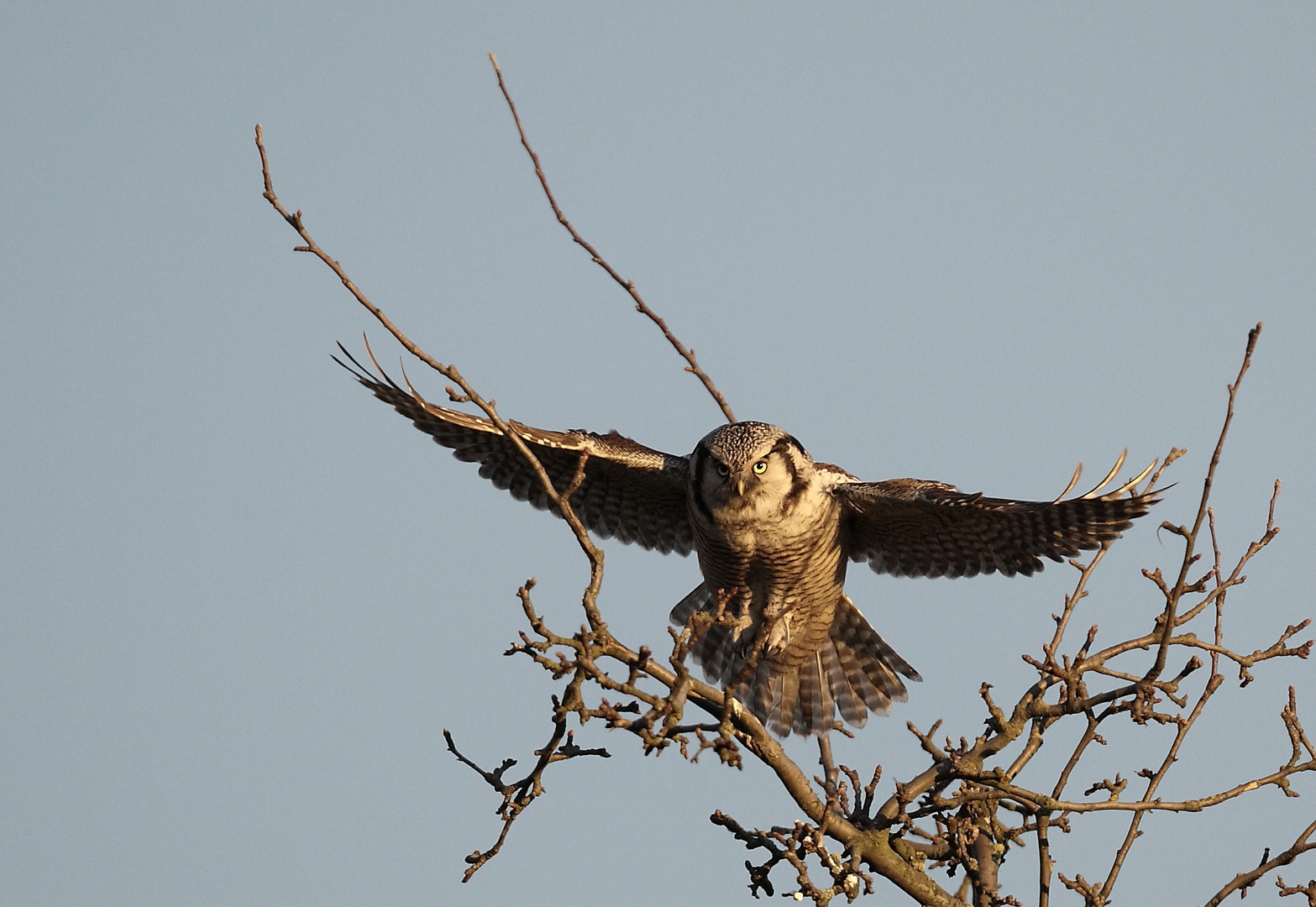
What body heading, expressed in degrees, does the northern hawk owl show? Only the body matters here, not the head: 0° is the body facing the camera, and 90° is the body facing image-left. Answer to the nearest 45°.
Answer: approximately 0°
